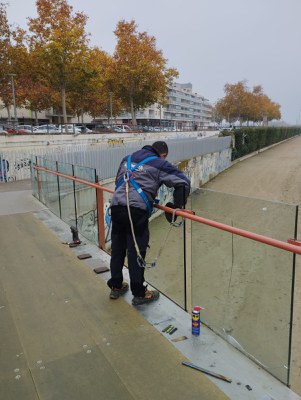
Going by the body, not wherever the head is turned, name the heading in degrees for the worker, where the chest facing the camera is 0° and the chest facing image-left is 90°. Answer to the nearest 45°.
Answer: approximately 225°

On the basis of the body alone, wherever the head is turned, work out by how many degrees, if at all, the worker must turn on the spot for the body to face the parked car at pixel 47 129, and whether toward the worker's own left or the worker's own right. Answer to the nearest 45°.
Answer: approximately 45° to the worker's own left

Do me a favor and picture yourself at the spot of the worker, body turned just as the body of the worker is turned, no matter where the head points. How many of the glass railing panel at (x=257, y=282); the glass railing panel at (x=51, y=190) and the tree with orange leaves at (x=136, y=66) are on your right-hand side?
1

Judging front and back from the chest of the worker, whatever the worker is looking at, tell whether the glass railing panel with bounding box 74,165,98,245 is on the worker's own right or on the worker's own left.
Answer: on the worker's own left

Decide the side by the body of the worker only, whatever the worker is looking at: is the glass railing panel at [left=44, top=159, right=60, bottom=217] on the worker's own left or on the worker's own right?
on the worker's own left

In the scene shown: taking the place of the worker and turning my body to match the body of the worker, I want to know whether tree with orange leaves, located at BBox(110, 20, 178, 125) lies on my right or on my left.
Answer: on my left

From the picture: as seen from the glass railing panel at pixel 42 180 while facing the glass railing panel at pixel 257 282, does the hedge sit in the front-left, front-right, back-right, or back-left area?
back-left

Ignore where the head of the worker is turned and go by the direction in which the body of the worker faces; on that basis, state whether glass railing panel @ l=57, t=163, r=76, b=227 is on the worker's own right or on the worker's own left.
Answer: on the worker's own left
